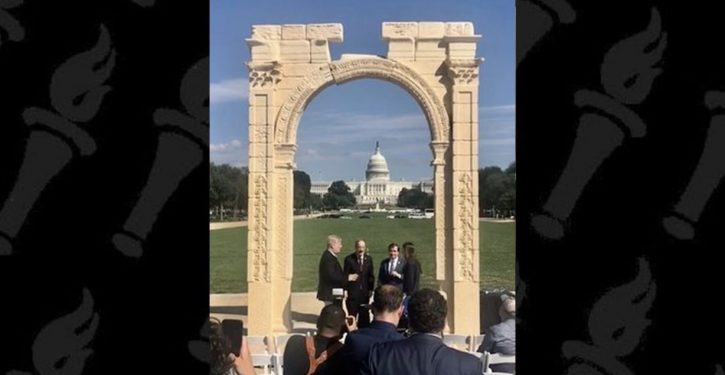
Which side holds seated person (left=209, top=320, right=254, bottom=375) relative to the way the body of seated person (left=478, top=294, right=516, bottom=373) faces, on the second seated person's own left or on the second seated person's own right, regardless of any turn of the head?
on the second seated person's own left

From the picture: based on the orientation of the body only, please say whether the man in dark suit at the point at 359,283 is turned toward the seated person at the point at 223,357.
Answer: yes

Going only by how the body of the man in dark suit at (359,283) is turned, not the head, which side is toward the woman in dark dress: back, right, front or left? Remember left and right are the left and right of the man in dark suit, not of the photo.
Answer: left

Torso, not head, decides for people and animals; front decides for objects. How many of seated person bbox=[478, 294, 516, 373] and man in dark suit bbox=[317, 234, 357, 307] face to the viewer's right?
1

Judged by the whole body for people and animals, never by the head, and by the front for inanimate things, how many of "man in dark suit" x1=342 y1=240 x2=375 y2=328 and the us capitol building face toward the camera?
2

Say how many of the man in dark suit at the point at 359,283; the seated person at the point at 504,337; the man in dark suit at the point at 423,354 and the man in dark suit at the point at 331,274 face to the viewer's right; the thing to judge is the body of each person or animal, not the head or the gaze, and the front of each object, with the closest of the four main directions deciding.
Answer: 1

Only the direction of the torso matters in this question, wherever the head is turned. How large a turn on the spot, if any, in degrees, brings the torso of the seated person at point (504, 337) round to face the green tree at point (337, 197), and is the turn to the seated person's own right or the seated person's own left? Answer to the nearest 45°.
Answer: approximately 45° to the seated person's own right

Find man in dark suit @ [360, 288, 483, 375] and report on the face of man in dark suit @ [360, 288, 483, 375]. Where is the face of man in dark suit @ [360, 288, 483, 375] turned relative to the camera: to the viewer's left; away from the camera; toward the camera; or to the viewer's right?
away from the camera

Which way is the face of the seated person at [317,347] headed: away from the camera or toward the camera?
away from the camera

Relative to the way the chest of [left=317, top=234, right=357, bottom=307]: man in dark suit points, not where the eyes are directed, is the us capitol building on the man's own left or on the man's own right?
on the man's own left

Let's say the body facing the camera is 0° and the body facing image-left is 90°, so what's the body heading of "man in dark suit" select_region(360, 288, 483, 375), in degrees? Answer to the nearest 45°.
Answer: approximately 180°

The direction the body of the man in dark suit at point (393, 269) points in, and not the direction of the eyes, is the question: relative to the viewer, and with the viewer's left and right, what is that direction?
facing the viewer

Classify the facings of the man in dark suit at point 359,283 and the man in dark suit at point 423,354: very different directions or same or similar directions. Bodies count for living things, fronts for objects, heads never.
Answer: very different directions

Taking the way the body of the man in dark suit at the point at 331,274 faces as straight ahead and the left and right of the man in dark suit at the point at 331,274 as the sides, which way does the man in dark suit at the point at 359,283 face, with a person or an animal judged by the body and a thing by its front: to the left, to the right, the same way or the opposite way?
to the right

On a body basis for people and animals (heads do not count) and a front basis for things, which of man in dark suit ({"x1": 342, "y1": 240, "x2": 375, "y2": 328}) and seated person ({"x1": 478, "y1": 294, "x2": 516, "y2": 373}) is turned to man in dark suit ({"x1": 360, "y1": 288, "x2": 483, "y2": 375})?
man in dark suit ({"x1": 342, "y1": 240, "x2": 375, "y2": 328})

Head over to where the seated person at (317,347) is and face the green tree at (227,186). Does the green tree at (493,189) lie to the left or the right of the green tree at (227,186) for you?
right

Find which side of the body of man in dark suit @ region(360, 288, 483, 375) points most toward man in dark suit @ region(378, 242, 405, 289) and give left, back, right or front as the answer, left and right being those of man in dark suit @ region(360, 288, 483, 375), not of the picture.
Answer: front

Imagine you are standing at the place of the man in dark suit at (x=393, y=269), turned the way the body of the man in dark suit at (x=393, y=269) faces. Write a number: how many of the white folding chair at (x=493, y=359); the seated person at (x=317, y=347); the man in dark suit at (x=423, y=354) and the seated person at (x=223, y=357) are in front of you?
4

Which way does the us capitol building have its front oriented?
toward the camera
